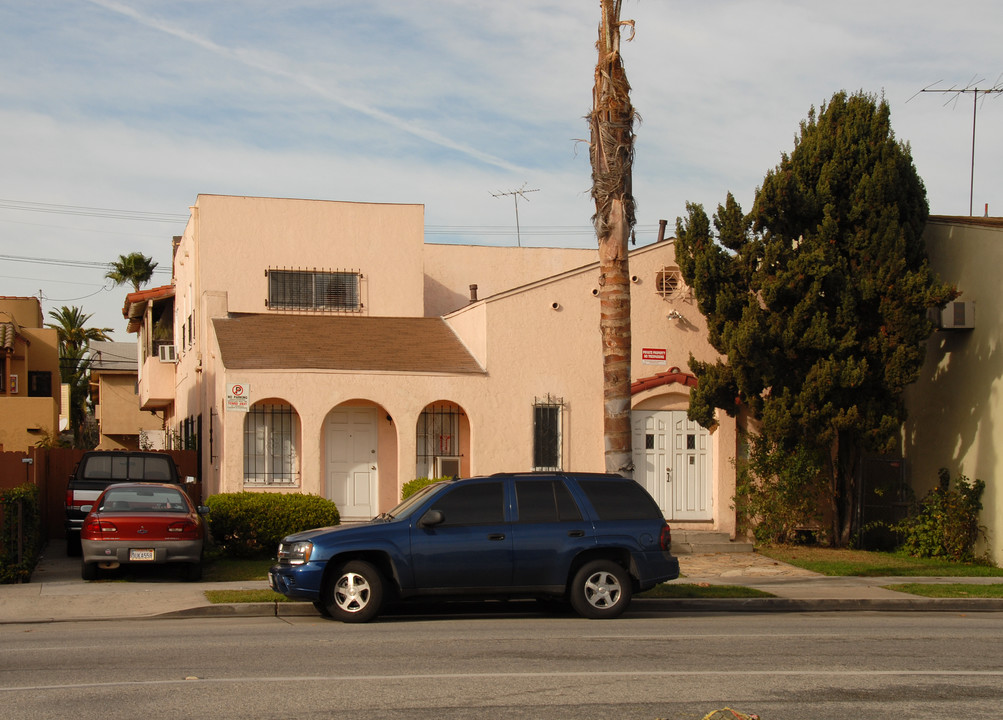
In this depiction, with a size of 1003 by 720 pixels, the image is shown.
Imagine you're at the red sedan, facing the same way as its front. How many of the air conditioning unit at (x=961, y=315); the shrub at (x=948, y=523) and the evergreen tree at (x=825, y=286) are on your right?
3

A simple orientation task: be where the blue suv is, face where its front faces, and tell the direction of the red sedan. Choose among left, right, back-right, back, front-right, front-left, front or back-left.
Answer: front-right

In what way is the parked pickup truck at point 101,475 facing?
away from the camera

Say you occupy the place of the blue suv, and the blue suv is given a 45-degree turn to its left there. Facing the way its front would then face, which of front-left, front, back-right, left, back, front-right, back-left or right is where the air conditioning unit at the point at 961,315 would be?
back

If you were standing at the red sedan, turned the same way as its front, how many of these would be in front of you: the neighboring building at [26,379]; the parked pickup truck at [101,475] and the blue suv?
2

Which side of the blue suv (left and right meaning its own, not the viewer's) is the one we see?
left

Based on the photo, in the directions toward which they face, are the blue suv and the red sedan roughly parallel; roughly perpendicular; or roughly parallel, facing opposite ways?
roughly perpendicular

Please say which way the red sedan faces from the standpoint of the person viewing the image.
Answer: facing away from the viewer

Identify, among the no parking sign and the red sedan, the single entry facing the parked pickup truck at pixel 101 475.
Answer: the red sedan
